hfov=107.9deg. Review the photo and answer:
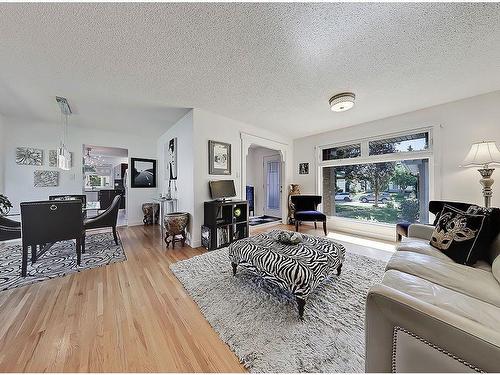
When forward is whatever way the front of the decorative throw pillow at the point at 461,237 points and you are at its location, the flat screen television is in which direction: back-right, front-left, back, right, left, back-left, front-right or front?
front-right

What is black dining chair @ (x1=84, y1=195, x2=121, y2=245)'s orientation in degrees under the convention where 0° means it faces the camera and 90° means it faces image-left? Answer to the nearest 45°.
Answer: approximately 90°

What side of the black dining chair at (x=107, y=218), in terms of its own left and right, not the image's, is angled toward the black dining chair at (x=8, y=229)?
front

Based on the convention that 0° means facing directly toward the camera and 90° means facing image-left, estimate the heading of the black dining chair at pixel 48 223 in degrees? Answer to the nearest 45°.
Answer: approximately 180°

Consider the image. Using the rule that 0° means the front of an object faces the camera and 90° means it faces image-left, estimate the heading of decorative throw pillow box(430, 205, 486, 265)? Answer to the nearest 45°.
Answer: approximately 45°

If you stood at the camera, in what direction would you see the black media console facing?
facing the viewer and to the right of the viewer

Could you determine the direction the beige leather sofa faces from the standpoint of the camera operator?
facing away from the viewer and to the left of the viewer

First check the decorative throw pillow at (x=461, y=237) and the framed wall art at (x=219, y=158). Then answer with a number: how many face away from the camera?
0

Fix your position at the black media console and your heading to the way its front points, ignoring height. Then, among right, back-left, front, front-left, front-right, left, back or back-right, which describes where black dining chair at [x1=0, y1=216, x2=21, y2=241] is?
back-right

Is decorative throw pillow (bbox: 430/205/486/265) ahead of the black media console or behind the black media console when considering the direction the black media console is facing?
ahead

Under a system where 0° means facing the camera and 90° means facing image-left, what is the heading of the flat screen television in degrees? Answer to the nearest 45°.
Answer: approximately 315°

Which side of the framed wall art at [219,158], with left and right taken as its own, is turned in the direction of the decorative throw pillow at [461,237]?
front

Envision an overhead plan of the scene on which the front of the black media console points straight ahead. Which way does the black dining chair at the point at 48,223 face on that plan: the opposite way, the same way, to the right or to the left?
the opposite way

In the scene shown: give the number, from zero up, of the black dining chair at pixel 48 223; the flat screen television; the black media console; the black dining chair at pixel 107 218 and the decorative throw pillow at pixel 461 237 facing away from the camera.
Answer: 1

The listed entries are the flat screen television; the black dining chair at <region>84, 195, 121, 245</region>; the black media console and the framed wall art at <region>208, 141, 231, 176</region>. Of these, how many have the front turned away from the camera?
0

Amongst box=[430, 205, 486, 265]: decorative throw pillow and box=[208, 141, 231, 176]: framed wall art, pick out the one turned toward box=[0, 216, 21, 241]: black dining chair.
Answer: the decorative throw pillow

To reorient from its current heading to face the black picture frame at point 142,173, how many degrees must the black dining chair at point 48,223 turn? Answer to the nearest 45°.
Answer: approximately 45° to its right

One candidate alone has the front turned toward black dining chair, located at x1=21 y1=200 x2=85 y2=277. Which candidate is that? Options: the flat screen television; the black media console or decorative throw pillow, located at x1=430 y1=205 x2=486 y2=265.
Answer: the decorative throw pillow

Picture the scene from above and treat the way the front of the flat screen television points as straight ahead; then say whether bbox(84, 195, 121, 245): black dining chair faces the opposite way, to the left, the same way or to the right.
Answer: to the right
